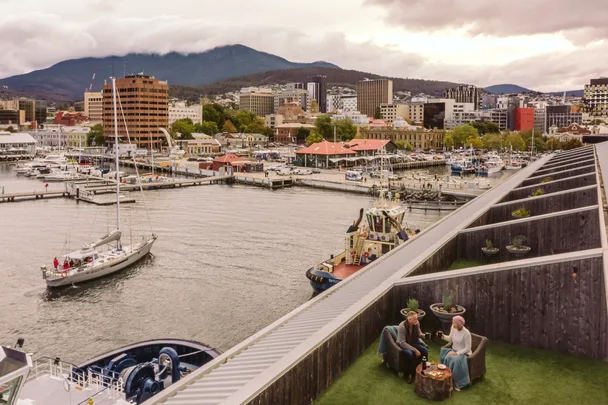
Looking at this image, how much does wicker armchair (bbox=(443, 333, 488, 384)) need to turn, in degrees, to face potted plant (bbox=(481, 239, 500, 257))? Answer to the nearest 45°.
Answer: approximately 135° to its right

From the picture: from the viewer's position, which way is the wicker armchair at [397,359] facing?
facing the viewer and to the right of the viewer

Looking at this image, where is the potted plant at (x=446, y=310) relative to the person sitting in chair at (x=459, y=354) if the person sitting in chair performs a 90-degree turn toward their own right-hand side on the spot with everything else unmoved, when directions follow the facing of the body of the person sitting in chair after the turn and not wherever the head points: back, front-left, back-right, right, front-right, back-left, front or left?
front-right

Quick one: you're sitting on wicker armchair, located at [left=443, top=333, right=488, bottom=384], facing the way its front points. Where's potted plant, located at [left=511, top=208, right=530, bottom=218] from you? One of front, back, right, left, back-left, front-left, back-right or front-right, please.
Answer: back-right

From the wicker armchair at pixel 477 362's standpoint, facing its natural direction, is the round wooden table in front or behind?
in front

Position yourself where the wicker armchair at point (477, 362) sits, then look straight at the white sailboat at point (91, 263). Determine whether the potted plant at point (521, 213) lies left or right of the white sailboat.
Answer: right

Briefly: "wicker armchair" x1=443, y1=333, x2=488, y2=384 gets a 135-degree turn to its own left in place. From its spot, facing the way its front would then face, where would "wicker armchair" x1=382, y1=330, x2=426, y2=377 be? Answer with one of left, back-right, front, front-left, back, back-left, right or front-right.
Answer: back

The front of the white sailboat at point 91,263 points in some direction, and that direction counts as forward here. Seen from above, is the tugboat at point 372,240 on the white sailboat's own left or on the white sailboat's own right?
on the white sailboat's own right

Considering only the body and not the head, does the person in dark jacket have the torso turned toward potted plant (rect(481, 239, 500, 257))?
no

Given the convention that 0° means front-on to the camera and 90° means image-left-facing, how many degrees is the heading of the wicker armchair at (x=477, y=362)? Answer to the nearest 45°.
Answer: approximately 45°

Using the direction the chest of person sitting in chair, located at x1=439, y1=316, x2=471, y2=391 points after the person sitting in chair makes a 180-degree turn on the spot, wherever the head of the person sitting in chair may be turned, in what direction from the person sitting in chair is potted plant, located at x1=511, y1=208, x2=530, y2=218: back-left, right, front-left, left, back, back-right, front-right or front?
front-left

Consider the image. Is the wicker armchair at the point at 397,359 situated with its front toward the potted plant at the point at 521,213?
no

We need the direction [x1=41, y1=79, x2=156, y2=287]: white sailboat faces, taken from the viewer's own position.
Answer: facing away from the viewer and to the right of the viewer
